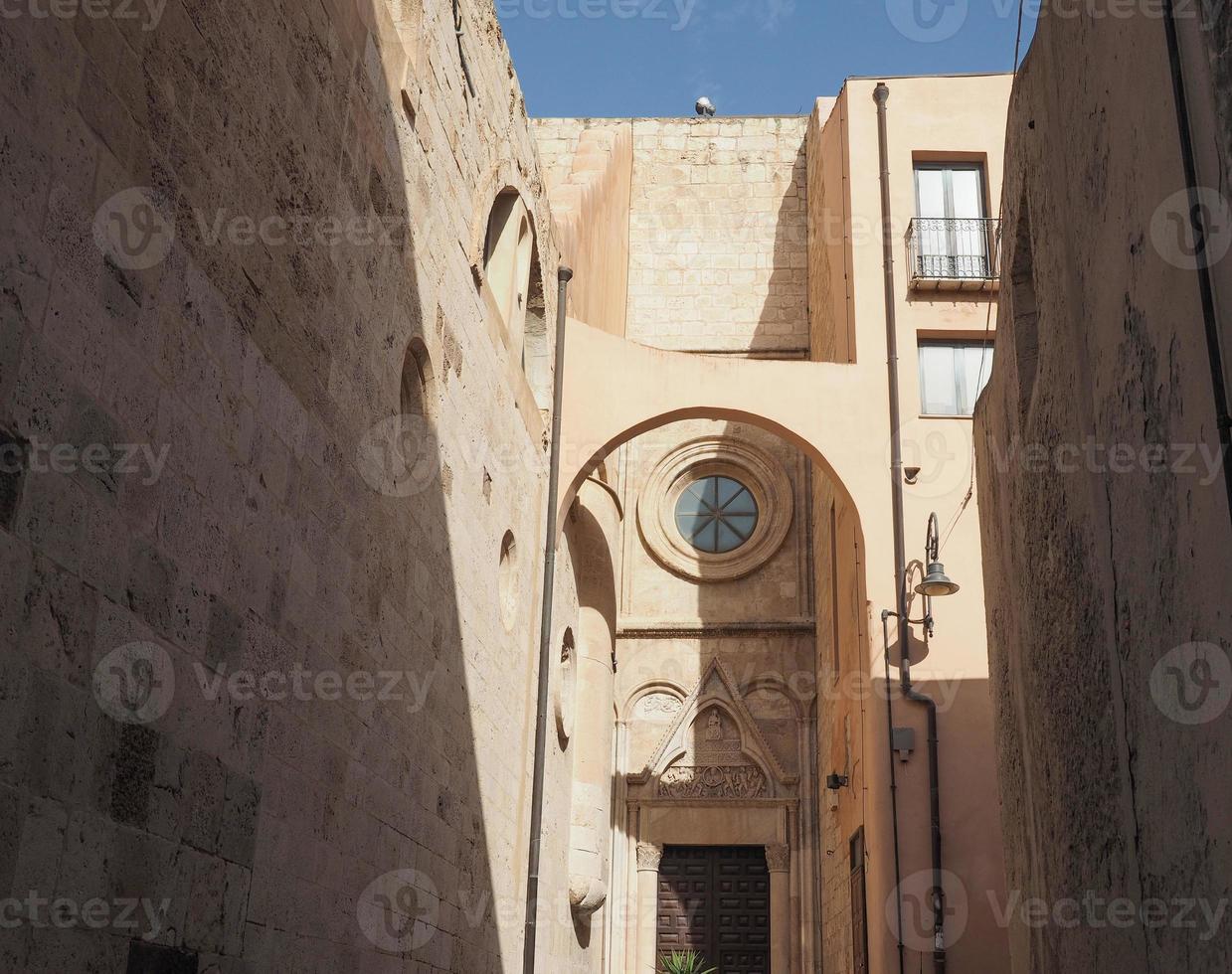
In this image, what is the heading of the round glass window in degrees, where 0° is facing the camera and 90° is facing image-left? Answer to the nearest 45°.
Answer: approximately 0°

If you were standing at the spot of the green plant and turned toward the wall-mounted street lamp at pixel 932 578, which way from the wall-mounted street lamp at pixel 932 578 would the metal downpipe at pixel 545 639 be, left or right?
right
